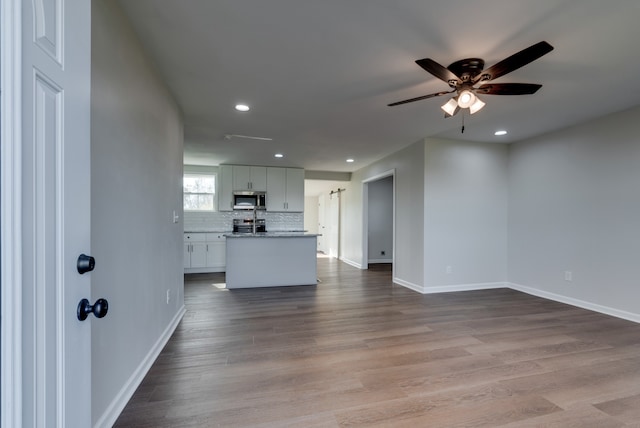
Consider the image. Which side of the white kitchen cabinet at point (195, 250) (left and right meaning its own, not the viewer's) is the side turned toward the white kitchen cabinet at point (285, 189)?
left

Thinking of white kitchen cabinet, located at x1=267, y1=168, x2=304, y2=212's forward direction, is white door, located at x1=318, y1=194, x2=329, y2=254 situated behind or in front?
behind

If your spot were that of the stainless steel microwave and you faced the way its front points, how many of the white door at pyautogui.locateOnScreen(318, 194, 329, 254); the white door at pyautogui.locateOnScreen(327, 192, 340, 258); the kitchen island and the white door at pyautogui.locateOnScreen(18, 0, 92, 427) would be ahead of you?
2

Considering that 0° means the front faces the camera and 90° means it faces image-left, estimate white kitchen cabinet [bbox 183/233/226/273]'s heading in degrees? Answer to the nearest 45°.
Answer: approximately 0°

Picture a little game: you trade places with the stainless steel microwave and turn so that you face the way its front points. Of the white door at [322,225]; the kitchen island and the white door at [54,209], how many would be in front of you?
2
